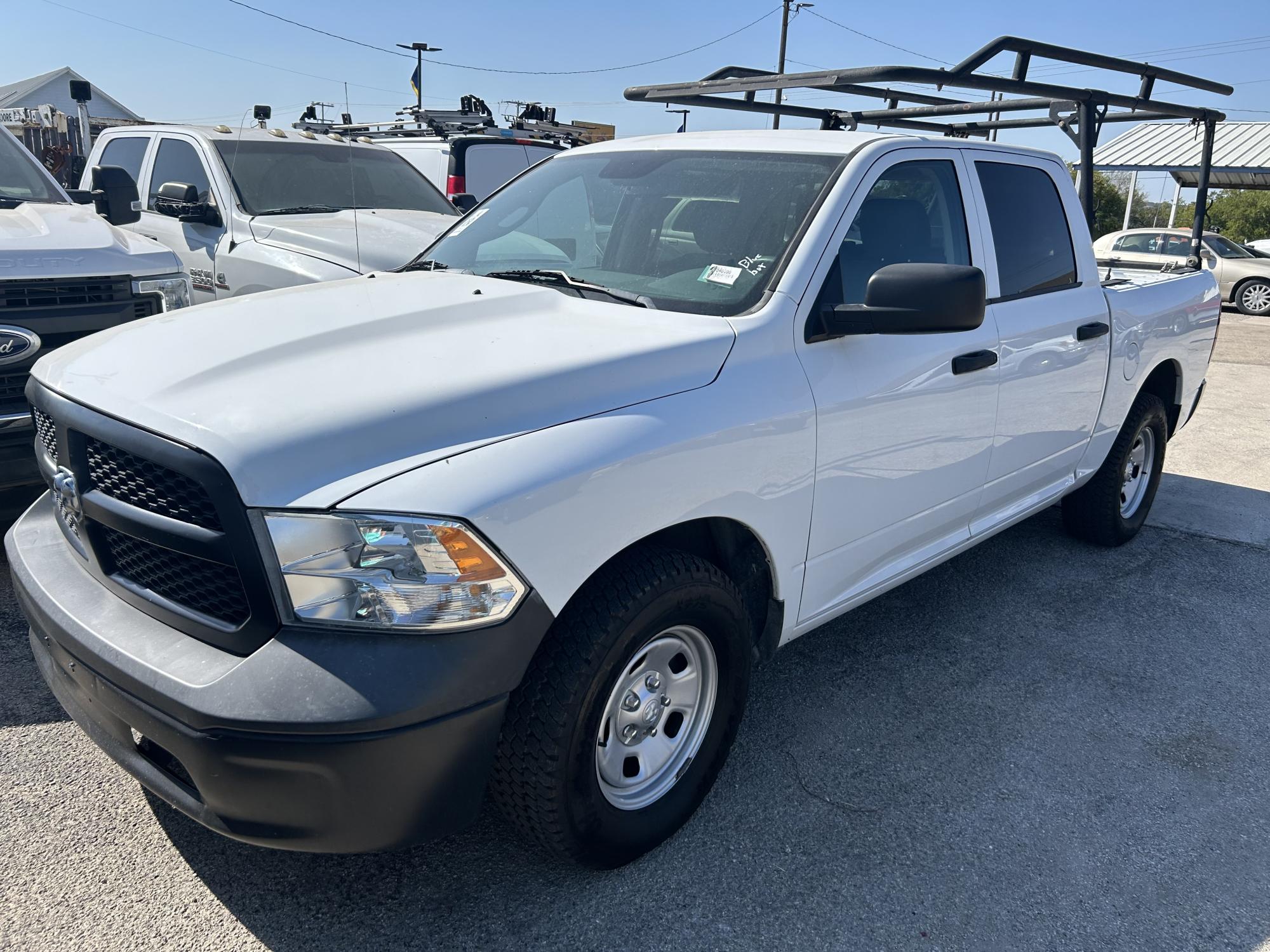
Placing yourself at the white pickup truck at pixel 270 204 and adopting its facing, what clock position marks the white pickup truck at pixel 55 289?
the white pickup truck at pixel 55 289 is roughly at 2 o'clock from the white pickup truck at pixel 270 204.

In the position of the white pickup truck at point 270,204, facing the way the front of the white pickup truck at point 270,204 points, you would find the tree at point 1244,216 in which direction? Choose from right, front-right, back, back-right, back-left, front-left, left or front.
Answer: left

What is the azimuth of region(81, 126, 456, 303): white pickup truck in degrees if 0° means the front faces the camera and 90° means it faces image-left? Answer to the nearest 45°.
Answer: approximately 315°

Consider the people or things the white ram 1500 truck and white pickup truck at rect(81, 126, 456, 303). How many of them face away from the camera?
0

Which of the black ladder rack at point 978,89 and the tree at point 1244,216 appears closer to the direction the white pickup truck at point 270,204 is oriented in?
the black ladder rack

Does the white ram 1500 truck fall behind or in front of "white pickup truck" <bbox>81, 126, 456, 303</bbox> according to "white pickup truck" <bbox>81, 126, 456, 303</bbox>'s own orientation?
in front

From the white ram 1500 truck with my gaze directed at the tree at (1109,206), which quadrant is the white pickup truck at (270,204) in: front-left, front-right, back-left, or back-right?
front-left

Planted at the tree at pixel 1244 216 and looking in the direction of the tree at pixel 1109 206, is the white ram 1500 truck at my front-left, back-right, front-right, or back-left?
front-left
